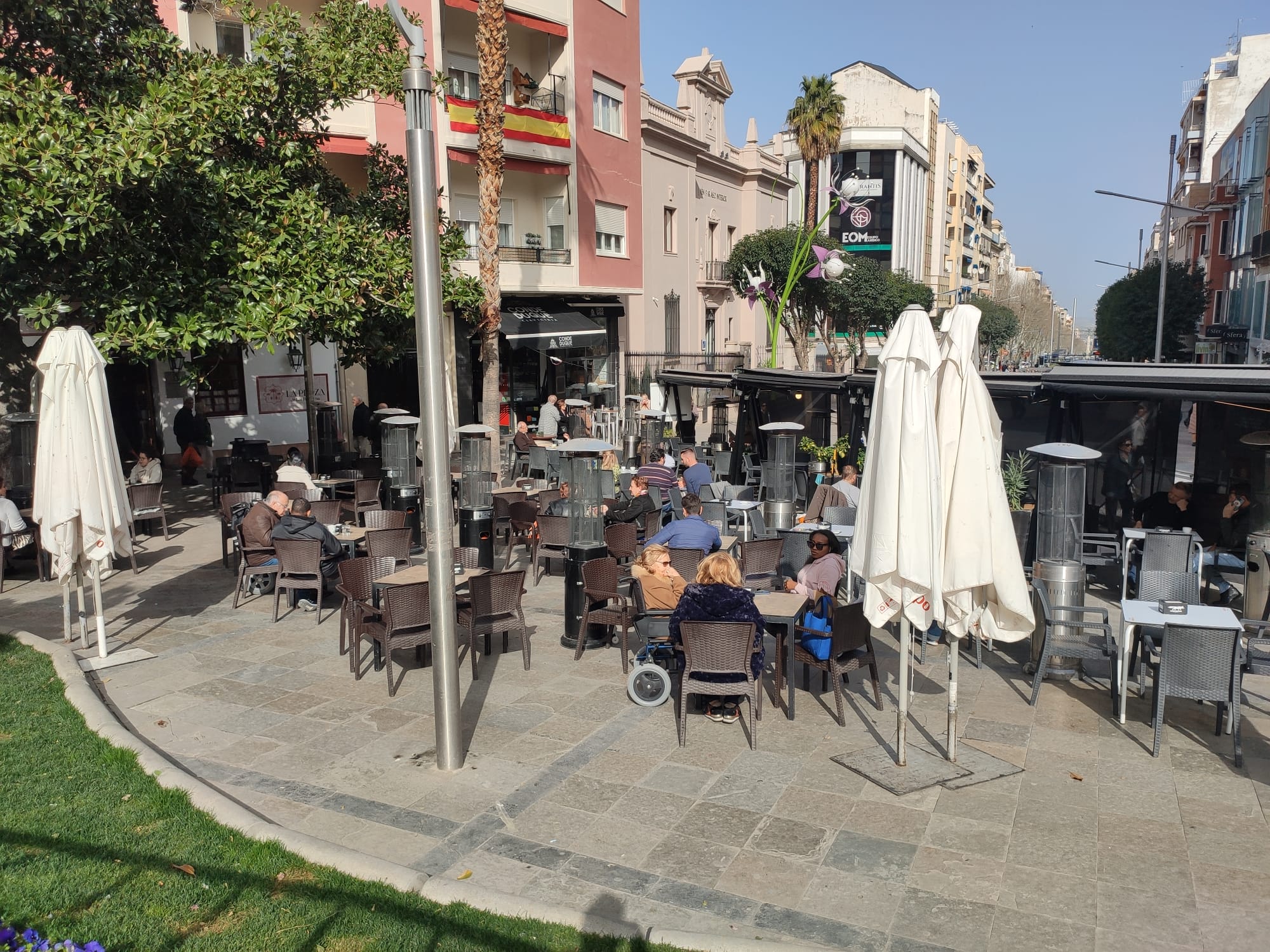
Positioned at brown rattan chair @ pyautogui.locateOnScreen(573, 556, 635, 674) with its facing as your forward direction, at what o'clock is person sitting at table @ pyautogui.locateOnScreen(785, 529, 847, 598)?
The person sitting at table is roughly at 11 o'clock from the brown rattan chair.

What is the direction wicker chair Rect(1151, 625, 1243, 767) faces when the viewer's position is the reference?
facing away from the viewer

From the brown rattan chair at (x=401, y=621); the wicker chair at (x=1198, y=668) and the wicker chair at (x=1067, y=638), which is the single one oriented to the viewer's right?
the wicker chair at (x=1067, y=638)

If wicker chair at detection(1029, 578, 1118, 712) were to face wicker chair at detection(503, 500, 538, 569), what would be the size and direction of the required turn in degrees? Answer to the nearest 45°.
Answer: approximately 180°

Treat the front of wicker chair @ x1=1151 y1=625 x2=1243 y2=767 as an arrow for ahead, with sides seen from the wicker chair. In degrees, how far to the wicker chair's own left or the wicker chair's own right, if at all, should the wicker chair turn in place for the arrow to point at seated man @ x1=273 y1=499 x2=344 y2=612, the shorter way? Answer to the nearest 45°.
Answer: approximately 90° to the wicker chair's own left

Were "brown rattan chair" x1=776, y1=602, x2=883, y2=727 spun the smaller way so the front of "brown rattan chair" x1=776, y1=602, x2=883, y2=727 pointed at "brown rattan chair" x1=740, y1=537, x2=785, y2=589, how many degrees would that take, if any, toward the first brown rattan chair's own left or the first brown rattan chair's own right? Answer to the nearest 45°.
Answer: approximately 45° to the first brown rattan chair's own right

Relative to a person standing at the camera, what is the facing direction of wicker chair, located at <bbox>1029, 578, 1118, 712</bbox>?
facing to the right of the viewer

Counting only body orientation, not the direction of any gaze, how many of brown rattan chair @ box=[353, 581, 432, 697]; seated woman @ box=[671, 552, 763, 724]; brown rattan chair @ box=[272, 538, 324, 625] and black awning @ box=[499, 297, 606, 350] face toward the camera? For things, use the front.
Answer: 1

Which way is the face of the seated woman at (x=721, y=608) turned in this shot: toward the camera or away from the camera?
away from the camera

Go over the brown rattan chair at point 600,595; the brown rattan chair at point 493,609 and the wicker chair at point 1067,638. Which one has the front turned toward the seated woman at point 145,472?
the brown rattan chair at point 493,609
